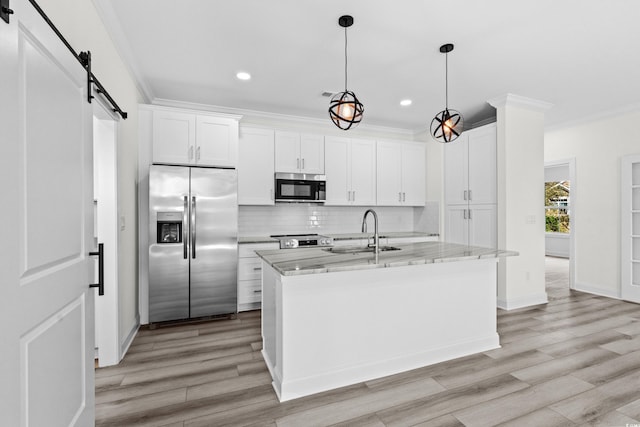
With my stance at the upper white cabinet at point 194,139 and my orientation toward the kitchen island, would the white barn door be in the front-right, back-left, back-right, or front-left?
front-right

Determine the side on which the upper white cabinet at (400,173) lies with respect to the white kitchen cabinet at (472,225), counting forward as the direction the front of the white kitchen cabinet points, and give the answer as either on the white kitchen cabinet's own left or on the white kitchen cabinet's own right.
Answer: on the white kitchen cabinet's own right

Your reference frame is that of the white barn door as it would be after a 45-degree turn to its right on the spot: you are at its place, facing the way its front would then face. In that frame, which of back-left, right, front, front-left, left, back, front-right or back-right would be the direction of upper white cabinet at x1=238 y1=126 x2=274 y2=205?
back-left

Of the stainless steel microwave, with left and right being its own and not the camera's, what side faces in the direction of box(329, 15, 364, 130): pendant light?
front

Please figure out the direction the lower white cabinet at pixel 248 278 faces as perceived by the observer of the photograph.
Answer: facing the viewer

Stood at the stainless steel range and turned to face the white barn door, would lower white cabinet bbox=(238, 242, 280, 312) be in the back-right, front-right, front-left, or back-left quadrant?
front-right

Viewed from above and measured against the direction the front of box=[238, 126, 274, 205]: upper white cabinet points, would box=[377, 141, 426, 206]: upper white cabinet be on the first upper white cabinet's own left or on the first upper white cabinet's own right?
on the first upper white cabinet's own left

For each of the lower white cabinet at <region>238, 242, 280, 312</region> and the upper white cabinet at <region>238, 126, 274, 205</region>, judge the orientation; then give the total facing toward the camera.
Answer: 2

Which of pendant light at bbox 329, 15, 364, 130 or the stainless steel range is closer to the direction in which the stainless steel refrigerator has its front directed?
the pendant light

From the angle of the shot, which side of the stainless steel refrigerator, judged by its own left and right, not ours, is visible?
front

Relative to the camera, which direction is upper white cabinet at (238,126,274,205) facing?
toward the camera

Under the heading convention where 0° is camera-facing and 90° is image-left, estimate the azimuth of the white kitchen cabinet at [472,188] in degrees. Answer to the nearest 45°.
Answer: approximately 45°
